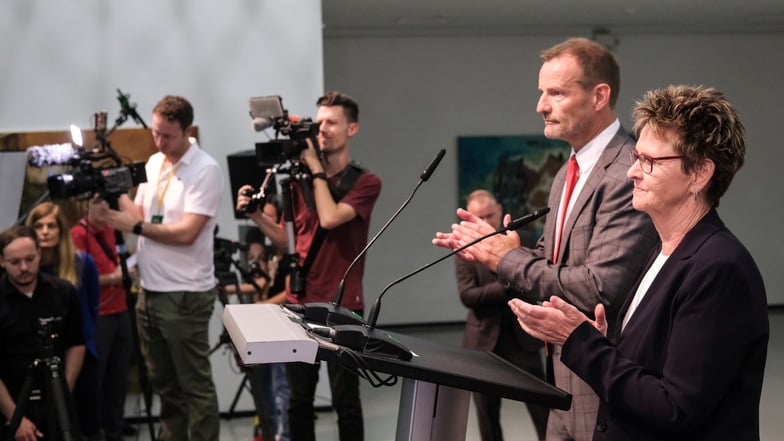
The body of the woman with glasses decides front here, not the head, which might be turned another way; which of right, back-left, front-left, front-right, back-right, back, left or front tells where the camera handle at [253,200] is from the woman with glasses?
front-right

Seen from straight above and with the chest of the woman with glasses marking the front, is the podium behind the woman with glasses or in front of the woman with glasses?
in front

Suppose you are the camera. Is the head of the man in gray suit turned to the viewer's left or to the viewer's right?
to the viewer's left

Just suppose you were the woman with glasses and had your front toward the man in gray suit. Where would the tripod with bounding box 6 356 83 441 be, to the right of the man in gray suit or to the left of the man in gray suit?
left

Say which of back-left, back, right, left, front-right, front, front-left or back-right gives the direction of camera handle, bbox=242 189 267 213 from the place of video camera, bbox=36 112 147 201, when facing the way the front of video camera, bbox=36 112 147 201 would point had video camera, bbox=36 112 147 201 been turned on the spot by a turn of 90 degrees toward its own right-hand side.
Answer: back-right

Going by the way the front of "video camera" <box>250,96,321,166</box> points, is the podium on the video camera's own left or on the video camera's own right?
on the video camera's own left

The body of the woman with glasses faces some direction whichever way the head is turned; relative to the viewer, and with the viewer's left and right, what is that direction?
facing to the left of the viewer

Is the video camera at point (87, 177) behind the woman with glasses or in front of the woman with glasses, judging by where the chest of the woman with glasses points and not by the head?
in front

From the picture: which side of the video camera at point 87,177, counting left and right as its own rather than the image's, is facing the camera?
left
